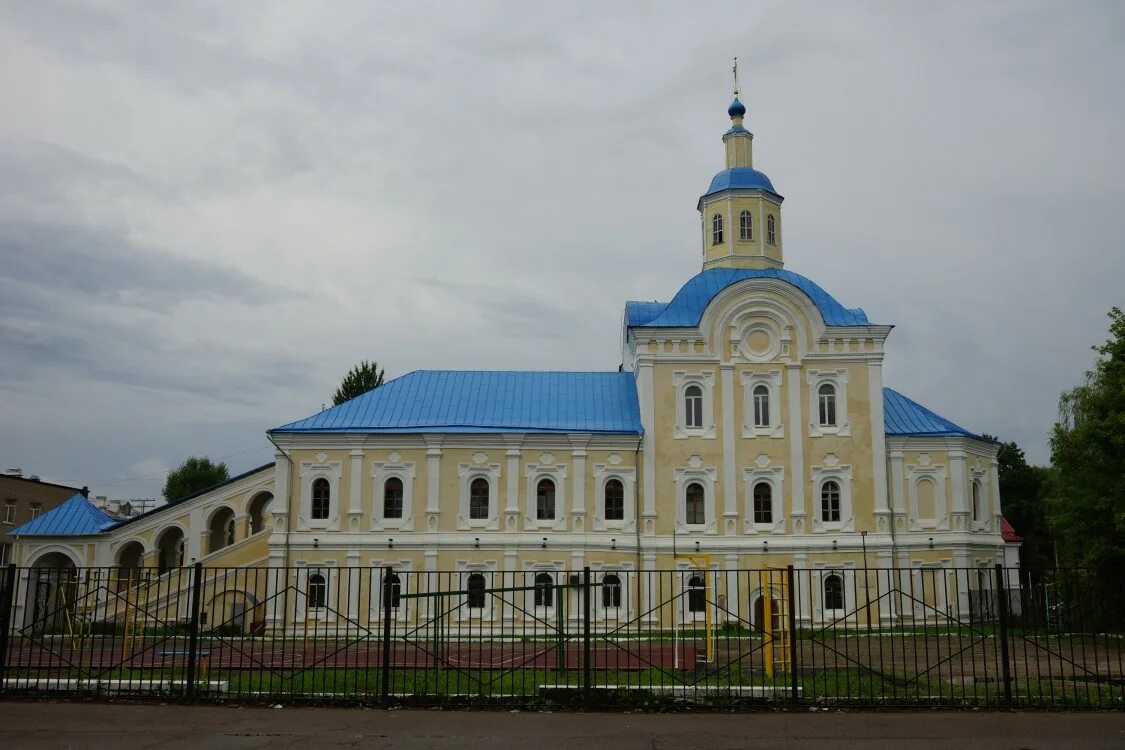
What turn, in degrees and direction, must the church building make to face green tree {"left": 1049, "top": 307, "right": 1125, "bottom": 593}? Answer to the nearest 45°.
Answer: approximately 135° to its left
